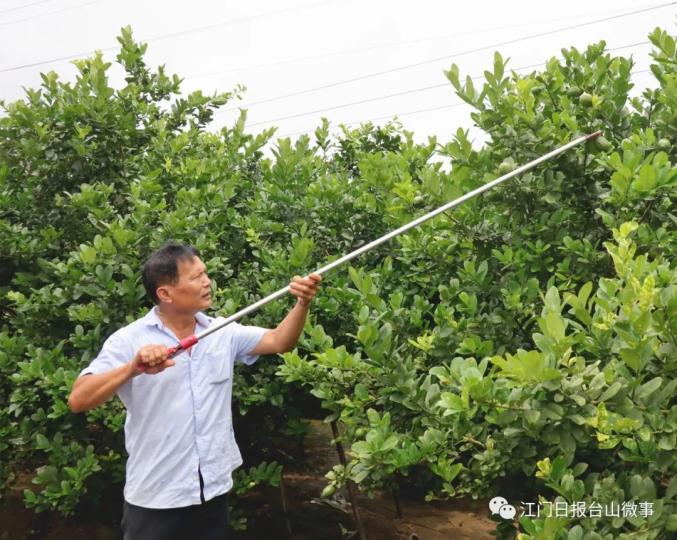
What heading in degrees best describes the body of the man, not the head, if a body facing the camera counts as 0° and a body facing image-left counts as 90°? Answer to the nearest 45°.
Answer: approximately 315°
